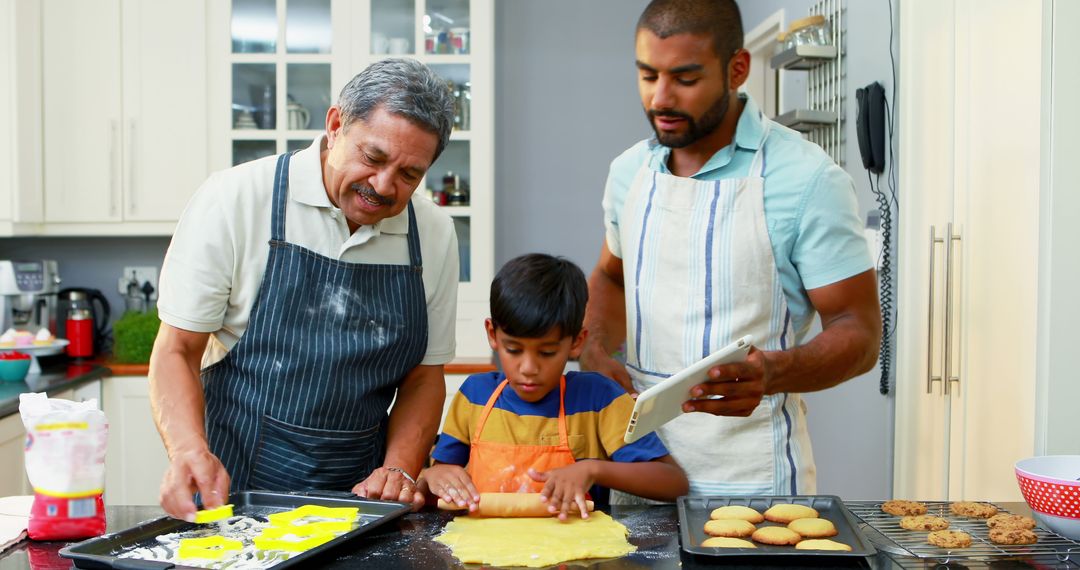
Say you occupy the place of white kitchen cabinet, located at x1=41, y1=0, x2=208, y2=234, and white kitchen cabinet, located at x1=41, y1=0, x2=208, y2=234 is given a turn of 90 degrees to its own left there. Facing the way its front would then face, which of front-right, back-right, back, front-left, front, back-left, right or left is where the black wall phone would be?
front-right

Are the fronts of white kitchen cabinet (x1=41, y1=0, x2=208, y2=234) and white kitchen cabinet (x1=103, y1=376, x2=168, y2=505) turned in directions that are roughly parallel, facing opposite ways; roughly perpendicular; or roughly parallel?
roughly parallel

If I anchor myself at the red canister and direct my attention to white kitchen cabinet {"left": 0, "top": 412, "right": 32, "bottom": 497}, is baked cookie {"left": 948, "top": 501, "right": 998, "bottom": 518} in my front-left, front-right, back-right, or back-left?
front-left

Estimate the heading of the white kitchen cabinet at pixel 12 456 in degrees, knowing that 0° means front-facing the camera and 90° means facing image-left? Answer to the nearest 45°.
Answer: approximately 315°

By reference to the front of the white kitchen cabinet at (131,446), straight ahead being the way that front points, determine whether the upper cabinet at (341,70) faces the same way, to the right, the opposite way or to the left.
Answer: the same way

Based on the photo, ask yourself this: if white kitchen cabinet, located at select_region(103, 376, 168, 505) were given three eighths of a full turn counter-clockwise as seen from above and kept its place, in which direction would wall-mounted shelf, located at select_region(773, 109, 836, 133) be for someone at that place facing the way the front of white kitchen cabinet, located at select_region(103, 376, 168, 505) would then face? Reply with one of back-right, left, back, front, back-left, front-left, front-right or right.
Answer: right

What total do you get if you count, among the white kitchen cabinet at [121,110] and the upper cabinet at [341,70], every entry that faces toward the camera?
2

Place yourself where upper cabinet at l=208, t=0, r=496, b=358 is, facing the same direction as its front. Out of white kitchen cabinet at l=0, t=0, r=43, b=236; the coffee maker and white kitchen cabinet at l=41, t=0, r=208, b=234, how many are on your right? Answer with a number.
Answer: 3

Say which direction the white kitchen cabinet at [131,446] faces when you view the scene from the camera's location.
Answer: facing the viewer

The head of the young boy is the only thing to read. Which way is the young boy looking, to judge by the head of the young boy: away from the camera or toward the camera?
toward the camera

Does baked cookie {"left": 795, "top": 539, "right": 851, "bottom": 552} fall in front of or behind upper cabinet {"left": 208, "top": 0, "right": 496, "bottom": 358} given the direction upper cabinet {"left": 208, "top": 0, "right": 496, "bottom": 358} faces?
in front

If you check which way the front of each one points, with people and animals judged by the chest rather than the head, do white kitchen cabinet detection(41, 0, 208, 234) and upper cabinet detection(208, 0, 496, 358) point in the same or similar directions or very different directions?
same or similar directions

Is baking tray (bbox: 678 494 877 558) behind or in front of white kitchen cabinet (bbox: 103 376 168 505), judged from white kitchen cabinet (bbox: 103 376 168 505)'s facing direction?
in front

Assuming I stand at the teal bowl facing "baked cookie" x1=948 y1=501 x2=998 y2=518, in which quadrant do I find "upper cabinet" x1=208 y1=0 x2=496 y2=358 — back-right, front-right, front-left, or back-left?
front-left

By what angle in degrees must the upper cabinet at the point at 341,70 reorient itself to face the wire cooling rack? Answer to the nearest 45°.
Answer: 0° — it already faces it
